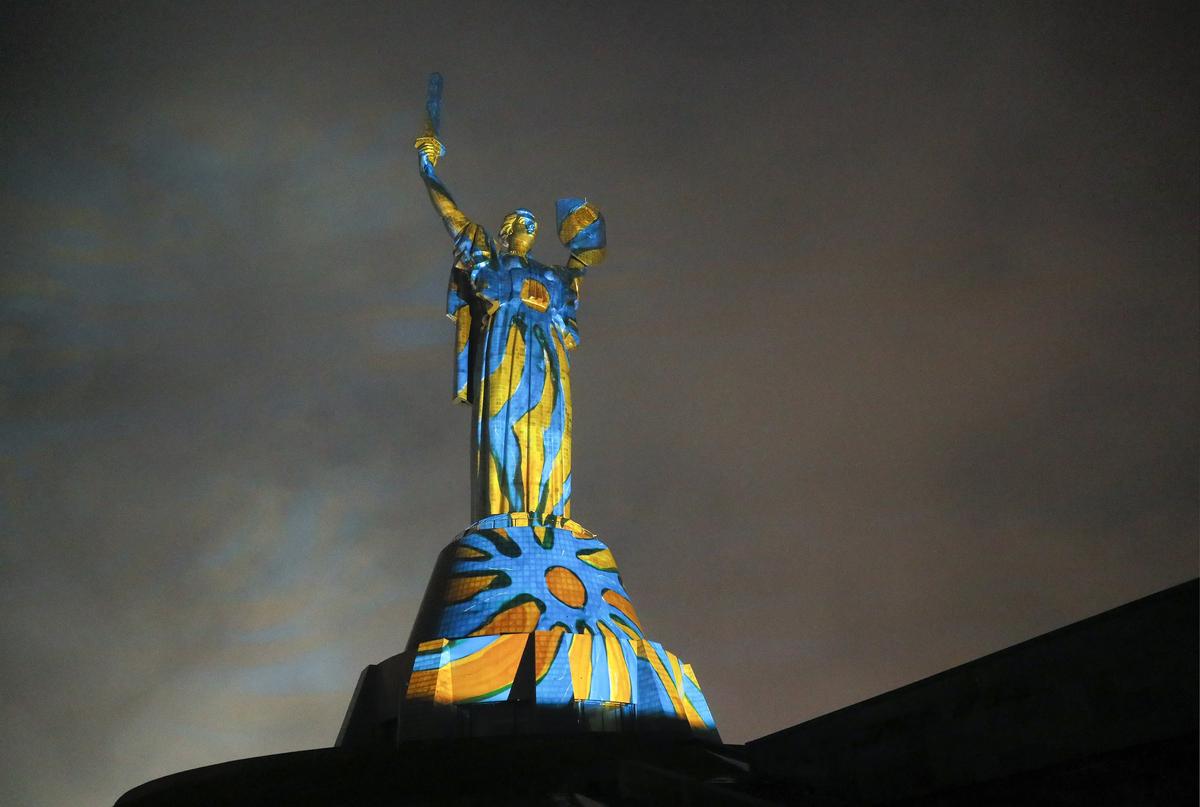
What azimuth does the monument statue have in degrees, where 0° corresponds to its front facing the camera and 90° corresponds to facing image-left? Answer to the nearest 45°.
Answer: approximately 315°
